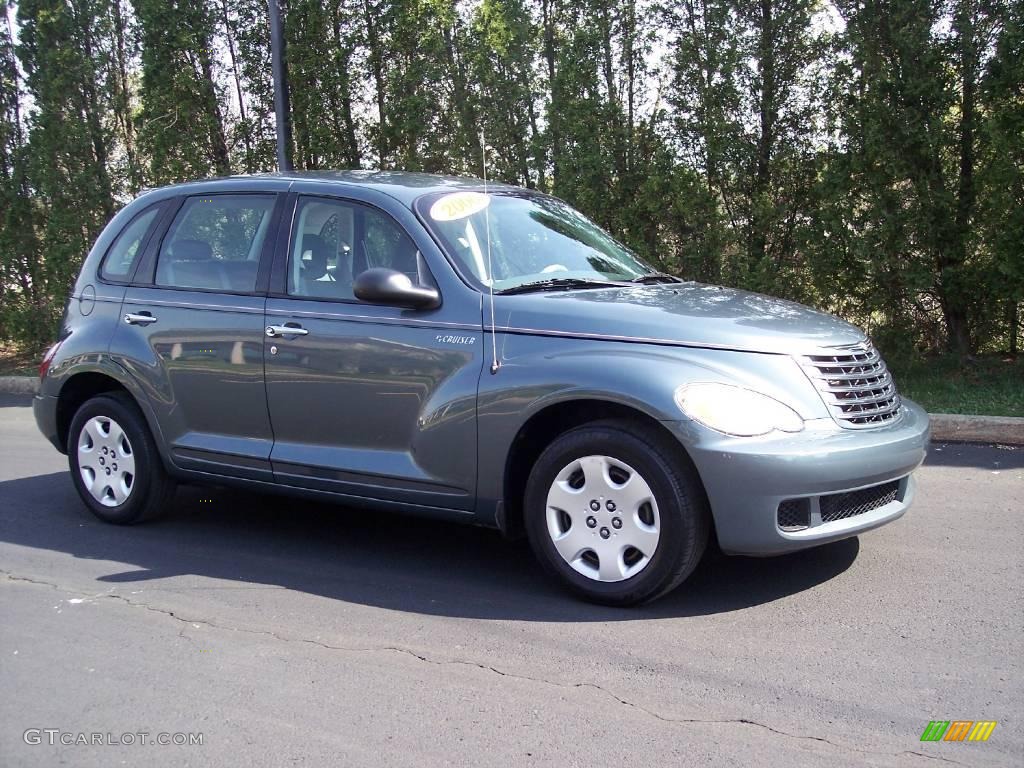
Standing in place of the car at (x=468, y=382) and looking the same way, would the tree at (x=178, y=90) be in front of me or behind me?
behind

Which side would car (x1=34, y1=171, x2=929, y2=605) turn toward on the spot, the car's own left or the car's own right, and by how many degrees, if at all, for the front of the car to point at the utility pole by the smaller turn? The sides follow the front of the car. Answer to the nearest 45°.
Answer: approximately 135° to the car's own left

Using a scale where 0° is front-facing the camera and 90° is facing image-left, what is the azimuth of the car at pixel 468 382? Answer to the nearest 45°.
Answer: approximately 315°
